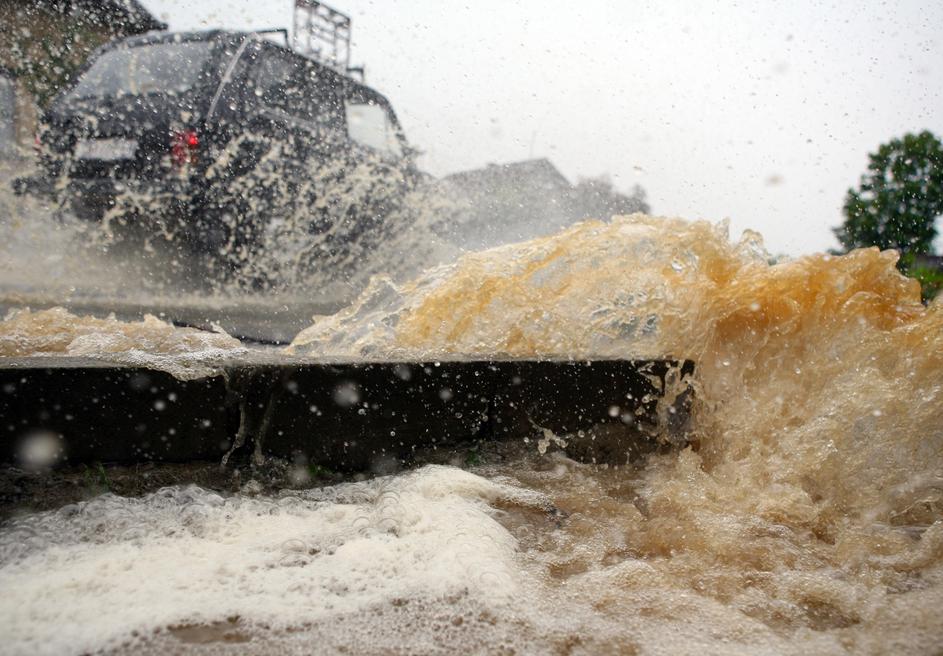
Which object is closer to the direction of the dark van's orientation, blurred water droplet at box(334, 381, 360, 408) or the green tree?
the green tree

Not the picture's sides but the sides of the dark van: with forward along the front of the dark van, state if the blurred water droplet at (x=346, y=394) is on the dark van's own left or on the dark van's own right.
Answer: on the dark van's own right

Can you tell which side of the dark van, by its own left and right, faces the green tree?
front

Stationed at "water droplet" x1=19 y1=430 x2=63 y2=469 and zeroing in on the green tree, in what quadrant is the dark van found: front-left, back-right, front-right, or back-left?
front-left

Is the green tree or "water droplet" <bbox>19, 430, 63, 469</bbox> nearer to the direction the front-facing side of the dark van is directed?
the green tree

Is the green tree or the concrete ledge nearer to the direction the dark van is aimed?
the green tree

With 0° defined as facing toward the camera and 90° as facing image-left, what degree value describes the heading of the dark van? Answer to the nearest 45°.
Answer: approximately 225°

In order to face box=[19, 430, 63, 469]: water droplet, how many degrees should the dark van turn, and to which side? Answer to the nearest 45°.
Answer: approximately 135° to its right

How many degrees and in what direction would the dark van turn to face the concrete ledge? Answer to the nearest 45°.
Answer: approximately 135° to its right
